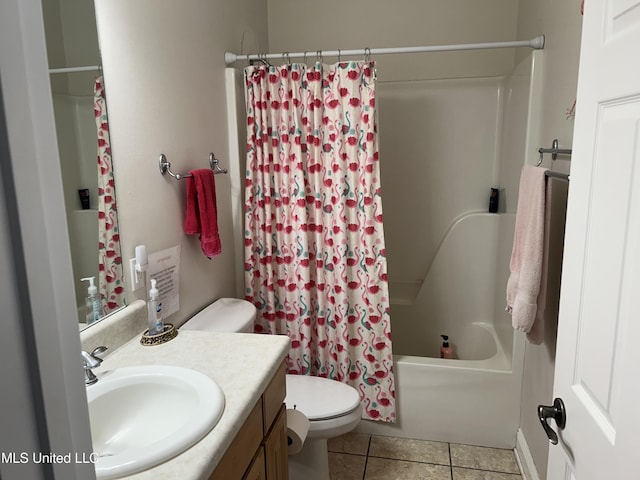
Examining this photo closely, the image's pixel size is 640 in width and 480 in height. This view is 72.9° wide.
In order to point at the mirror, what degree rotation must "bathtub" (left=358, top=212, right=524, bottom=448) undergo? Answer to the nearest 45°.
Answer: approximately 45° to its right

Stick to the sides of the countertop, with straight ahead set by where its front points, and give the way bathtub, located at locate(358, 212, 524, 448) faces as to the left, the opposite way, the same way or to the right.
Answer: to the right

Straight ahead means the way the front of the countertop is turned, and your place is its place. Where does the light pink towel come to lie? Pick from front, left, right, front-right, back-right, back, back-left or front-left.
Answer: front-left

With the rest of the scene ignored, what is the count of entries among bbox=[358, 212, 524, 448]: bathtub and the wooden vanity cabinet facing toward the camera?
1

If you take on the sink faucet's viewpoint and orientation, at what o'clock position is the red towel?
The red towel is roughly at 9 o'clock from the sink faucet.

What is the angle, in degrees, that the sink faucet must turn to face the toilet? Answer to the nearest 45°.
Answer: approximately 45° to its left

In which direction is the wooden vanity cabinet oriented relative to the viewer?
to the viewer's right

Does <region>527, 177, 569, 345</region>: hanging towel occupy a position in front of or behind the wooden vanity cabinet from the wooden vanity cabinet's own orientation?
in front

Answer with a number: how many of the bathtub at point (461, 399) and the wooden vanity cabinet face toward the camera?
1

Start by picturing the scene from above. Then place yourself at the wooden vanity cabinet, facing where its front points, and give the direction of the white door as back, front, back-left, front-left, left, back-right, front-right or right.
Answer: front-right

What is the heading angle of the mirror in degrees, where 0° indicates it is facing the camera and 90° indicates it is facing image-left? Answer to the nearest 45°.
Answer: approximately 315°

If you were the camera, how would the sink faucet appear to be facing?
facing the viewer and to the right of the viewer

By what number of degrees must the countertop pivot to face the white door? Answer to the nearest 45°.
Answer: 0° — it already faces it

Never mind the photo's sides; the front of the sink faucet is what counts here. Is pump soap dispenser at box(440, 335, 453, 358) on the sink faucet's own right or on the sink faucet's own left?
on the sink faucet's own left
